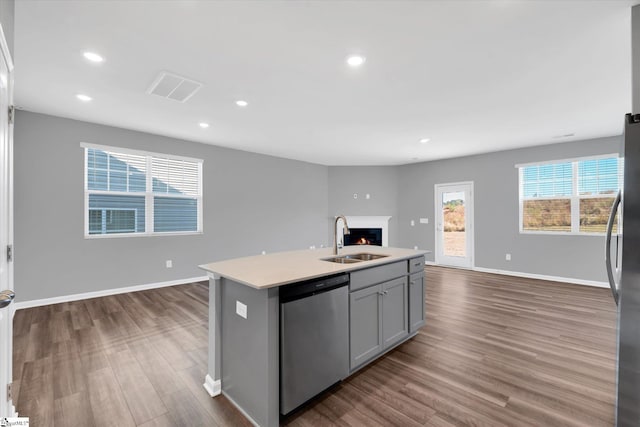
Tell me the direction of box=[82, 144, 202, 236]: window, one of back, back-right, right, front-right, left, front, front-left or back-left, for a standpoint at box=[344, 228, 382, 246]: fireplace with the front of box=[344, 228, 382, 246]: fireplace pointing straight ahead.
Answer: front-right

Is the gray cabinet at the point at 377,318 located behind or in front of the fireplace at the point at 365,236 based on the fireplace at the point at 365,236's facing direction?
in front

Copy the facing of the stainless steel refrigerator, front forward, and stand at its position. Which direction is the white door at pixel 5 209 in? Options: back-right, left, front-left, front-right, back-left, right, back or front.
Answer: front-left

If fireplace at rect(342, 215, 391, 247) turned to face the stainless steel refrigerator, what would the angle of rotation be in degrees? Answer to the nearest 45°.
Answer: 0° — it already faces it

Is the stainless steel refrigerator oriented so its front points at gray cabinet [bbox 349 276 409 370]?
yes

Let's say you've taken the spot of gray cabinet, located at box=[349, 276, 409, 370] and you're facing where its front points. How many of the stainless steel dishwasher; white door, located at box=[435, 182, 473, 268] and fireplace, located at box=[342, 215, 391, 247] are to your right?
1

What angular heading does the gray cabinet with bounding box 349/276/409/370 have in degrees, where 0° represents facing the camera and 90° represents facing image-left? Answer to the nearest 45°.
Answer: approximately 315°

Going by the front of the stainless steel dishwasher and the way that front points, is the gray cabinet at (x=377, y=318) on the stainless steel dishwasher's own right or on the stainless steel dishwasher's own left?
on the stainless steel dishwasher's own left

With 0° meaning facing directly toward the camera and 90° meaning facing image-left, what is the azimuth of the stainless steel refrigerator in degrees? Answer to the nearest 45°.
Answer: approximately 90°

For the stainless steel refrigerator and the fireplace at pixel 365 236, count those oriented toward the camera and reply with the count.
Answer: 1

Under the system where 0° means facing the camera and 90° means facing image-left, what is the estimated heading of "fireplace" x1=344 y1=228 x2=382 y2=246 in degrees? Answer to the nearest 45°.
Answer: approximately 0°

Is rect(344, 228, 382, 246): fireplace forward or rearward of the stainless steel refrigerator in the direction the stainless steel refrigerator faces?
forward

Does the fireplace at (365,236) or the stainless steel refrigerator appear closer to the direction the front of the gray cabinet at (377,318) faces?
the stainless steel refrigerator
